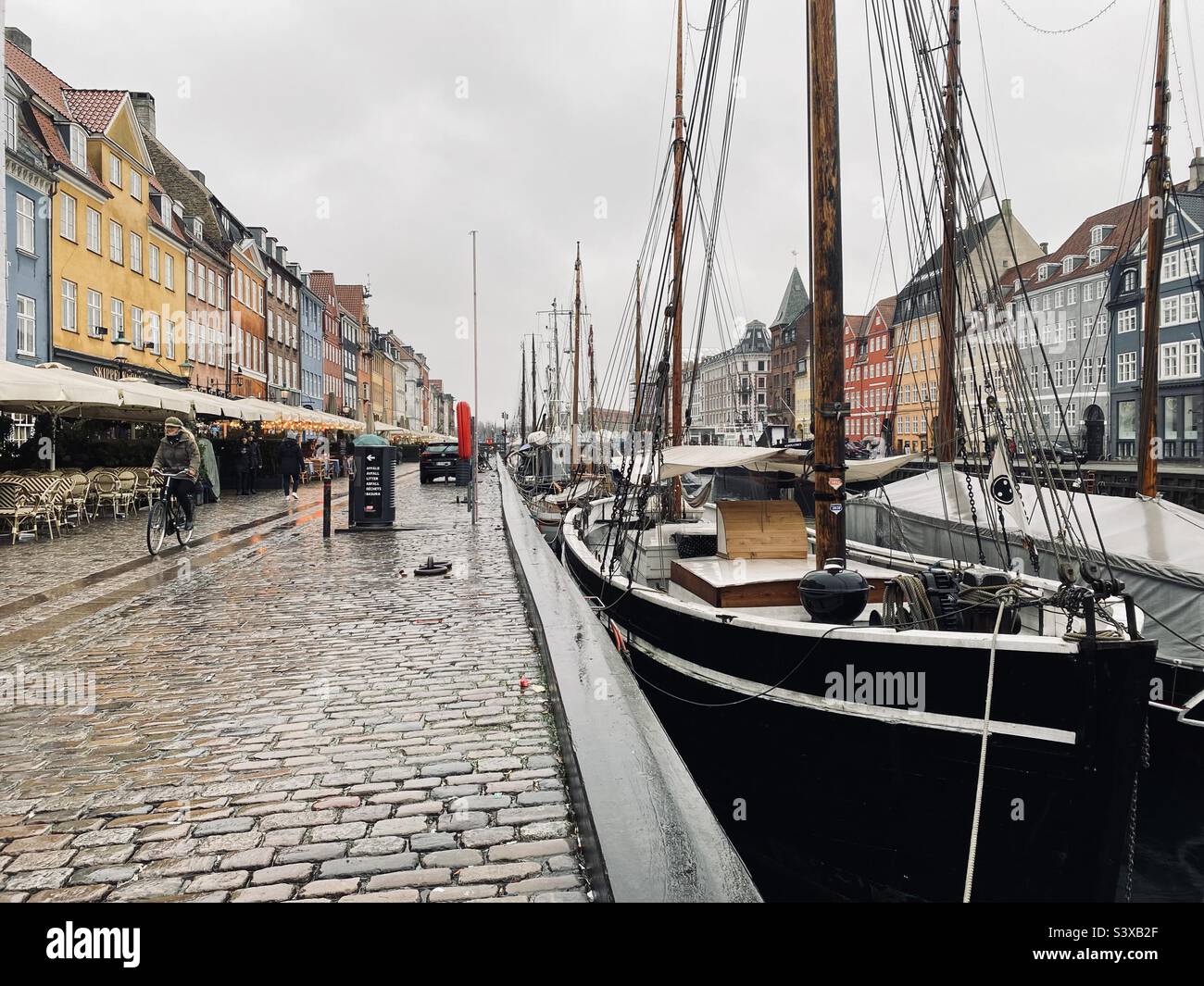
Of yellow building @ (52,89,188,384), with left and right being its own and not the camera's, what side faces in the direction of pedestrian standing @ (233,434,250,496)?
front

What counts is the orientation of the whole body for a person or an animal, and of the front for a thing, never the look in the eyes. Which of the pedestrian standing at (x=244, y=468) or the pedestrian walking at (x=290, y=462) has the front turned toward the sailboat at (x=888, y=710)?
the pedestrian standing at (x=244, y=468)

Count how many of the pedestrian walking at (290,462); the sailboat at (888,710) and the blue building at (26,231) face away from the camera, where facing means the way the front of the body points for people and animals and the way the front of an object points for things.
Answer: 1

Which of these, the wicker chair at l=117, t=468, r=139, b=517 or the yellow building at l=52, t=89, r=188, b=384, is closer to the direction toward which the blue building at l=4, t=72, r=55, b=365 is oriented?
the wicker chair

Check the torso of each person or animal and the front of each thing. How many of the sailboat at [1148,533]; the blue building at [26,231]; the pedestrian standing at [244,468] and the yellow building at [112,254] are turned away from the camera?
0

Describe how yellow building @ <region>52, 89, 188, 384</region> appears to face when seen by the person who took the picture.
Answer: facing the viewer and to the right of the viewer

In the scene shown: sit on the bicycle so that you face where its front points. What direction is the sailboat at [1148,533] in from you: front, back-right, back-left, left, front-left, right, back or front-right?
left

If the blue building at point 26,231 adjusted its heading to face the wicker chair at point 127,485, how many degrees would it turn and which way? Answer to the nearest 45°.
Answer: approximately 45° to its right

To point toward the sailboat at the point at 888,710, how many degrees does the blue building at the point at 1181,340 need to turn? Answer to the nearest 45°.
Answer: approximately 45° to its left

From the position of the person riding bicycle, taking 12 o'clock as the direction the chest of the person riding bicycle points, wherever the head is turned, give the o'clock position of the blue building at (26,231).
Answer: The blue building is roughly at 4 o'clock from the person riding bicycle.

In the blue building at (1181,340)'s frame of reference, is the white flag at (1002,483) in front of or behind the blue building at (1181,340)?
in front

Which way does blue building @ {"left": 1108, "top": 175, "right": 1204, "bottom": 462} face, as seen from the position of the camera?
facing the viewer and to the left of the viewer
